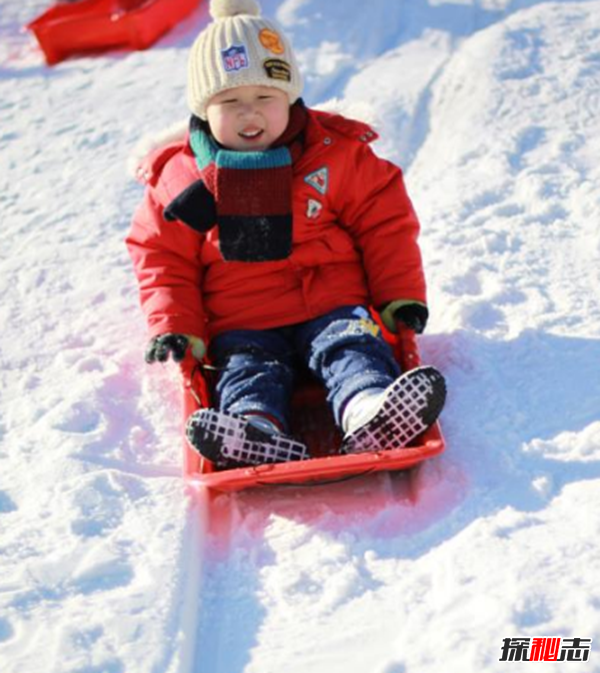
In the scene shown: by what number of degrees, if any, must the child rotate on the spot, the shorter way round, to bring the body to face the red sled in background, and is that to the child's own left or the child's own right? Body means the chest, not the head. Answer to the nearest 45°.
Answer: approximately 180°

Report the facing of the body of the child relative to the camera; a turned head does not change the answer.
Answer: toward the camera
